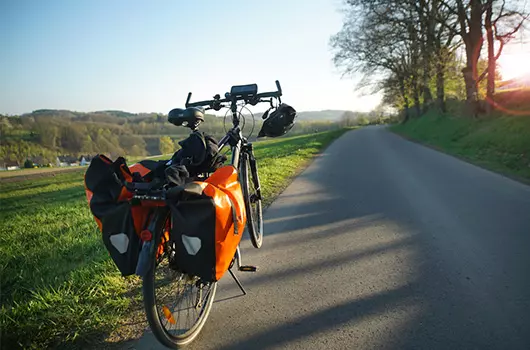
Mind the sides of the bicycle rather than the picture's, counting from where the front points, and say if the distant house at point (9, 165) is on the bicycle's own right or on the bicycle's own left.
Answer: on the bicycle's own left

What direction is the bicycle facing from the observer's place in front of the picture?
facing away from the viewer and to the right of the viewer

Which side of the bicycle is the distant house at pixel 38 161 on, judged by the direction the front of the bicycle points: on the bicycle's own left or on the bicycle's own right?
on the bicycle's own left

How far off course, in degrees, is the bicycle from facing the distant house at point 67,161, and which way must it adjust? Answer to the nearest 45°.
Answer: approximately 45° to its left
